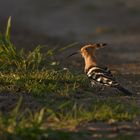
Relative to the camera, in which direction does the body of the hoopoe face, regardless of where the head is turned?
to the viewer's left
